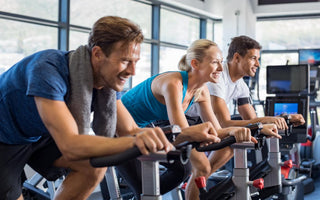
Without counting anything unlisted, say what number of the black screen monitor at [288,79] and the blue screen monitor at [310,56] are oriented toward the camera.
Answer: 2

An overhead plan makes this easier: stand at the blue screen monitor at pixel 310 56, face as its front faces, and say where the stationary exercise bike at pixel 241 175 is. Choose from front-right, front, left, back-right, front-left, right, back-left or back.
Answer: front

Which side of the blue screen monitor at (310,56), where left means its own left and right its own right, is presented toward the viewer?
front

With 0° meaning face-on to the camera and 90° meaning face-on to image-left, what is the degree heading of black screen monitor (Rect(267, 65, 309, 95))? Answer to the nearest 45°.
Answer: approximately 0°

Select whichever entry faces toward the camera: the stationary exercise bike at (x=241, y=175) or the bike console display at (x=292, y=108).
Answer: the bike console display

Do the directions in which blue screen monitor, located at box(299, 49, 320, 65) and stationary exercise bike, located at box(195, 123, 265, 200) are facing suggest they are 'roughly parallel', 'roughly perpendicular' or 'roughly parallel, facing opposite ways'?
roughly perpendicular

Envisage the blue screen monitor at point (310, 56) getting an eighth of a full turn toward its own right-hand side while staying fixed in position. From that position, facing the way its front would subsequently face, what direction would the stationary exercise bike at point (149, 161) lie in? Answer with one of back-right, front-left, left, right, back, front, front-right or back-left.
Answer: front-left

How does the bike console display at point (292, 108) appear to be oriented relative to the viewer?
toward the camera

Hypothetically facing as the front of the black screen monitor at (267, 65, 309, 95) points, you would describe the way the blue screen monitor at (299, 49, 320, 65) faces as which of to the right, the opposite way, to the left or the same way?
the same way
